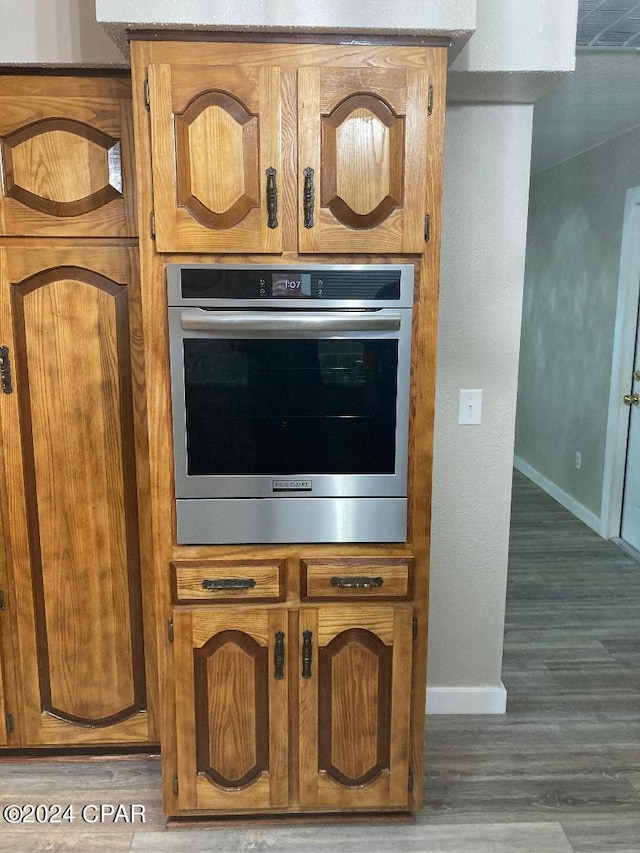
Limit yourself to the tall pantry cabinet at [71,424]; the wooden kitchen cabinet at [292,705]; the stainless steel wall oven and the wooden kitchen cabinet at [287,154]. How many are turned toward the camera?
4

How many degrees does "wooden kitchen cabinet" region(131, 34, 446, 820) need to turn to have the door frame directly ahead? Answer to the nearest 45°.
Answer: approximately 135° to its left

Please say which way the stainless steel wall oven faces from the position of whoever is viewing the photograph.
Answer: facing the viewer

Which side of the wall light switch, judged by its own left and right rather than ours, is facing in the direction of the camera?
front

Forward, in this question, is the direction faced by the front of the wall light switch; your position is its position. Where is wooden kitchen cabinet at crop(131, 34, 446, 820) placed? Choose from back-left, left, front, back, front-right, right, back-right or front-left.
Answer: front-right

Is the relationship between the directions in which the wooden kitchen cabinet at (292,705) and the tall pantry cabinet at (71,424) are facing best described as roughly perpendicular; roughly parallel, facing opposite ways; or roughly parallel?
roughly parallel

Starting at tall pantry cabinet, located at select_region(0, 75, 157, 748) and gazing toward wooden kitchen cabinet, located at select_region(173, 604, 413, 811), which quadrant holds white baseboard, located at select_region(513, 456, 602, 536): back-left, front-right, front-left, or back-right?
front-left

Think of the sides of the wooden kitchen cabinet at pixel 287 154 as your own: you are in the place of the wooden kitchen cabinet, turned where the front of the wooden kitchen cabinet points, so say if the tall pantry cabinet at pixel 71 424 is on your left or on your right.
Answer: on your right

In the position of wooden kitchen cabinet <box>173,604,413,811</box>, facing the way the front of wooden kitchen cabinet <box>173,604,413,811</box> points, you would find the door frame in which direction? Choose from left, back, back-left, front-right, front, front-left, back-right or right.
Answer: back-left

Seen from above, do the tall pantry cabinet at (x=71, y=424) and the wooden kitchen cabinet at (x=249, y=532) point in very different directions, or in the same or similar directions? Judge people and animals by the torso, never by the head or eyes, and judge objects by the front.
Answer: same or similar directions

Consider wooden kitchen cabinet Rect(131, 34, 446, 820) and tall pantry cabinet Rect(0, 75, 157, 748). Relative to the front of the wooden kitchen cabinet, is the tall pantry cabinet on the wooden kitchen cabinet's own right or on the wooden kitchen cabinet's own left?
on the wooden kitchen cabinet's own right

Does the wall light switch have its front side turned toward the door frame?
no

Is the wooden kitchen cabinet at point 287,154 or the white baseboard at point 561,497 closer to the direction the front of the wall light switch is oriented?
the wooden kitchen cabinet

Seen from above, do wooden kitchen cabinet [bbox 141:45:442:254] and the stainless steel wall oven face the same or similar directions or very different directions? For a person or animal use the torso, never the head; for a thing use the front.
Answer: same or similar directions

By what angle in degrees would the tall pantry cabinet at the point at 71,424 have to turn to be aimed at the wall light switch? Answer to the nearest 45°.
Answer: approximately 90° to its left

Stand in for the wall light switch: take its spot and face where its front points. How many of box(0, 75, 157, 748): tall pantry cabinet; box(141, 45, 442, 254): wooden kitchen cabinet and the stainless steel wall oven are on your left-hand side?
0

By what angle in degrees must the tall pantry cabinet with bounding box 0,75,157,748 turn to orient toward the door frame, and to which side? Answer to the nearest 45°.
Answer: approximately 90° to its left
